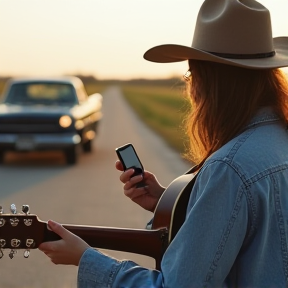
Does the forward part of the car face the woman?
yes

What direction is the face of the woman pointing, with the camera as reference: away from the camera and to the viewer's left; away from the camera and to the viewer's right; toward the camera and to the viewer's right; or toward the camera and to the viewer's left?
away from the camera and to the viewer's left

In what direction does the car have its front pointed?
toward the camera

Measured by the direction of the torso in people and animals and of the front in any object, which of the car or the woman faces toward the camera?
the car

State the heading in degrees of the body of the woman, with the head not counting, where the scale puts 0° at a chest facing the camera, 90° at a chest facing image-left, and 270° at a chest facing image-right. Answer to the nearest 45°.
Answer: approximately 135°

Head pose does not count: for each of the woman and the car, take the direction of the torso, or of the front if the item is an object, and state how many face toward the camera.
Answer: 1

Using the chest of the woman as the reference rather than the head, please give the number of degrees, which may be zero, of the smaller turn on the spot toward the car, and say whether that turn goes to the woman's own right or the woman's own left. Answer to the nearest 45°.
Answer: approximately 45° to the woman's own right
